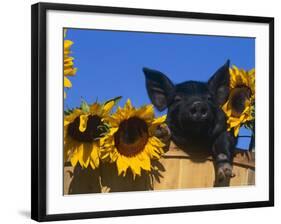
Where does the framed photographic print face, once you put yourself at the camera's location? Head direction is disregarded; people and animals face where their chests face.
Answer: facing the viewer and to the right of the viewer
